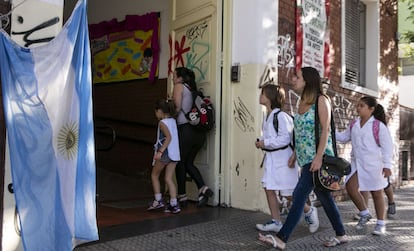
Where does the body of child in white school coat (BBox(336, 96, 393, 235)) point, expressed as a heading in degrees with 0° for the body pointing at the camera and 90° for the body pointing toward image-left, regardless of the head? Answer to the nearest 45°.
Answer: approximately 45°

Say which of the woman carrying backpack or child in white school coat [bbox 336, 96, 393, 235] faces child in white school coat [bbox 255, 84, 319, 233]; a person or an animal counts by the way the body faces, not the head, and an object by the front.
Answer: child in white school coat [bbox 336, 96, 393, 235]

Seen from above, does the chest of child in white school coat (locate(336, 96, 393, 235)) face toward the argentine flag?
yes

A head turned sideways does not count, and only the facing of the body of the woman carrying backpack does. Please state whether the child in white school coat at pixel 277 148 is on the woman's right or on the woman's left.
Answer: on the woman's left

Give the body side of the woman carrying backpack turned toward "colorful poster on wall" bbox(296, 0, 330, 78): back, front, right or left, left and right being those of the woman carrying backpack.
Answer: back

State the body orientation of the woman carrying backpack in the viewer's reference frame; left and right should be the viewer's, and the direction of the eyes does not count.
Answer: facing to the left of the viewer

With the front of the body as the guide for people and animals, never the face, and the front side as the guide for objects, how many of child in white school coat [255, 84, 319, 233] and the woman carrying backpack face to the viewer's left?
2

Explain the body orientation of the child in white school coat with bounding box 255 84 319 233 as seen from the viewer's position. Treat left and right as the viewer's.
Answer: facing to the left of the viewer

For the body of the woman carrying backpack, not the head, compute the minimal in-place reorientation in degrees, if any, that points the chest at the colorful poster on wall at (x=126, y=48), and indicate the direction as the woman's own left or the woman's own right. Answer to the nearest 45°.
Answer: approximately 45° to the woman's own right
